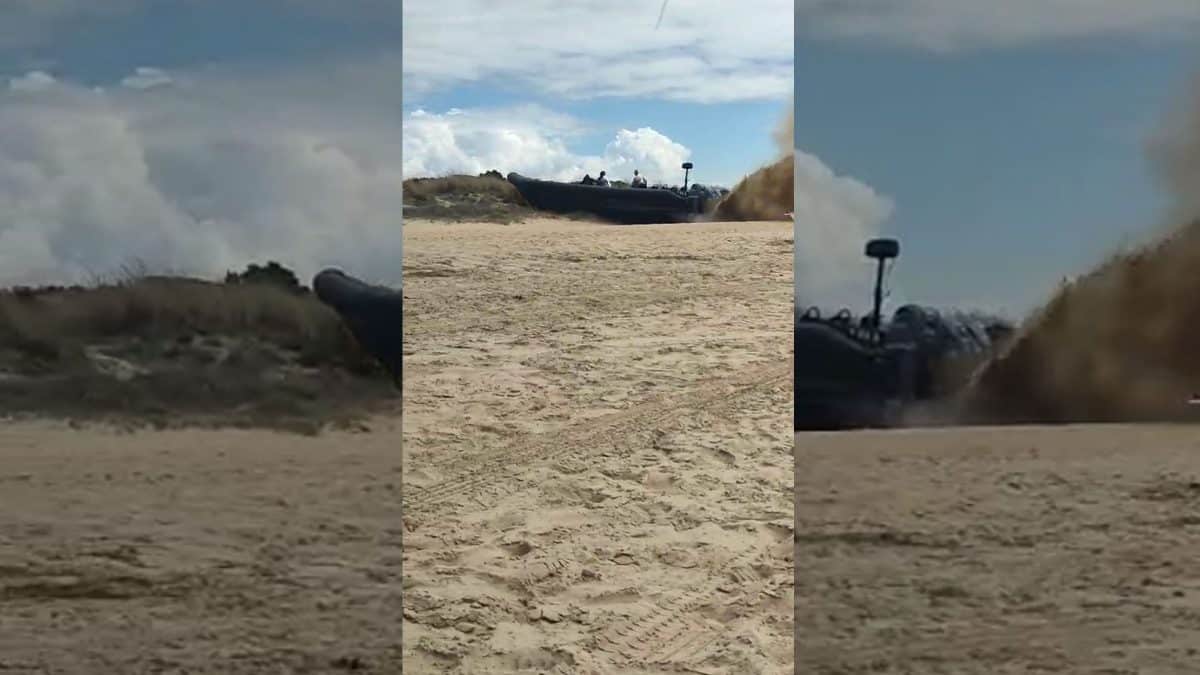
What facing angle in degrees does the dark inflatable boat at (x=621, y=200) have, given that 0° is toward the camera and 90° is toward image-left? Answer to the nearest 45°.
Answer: approximately 90°
